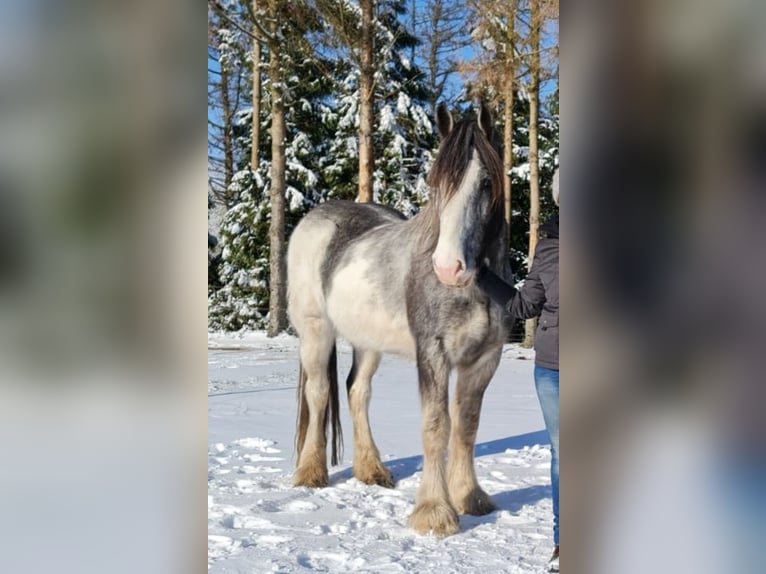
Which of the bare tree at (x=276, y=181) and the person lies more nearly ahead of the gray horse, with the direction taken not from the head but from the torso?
the person

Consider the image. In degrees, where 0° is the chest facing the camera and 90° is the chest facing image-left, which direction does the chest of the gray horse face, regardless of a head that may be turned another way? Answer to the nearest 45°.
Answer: approximately 315°

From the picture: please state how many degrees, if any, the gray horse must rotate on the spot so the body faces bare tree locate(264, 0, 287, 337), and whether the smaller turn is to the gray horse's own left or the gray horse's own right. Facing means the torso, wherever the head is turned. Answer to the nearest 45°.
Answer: approximately 180°
